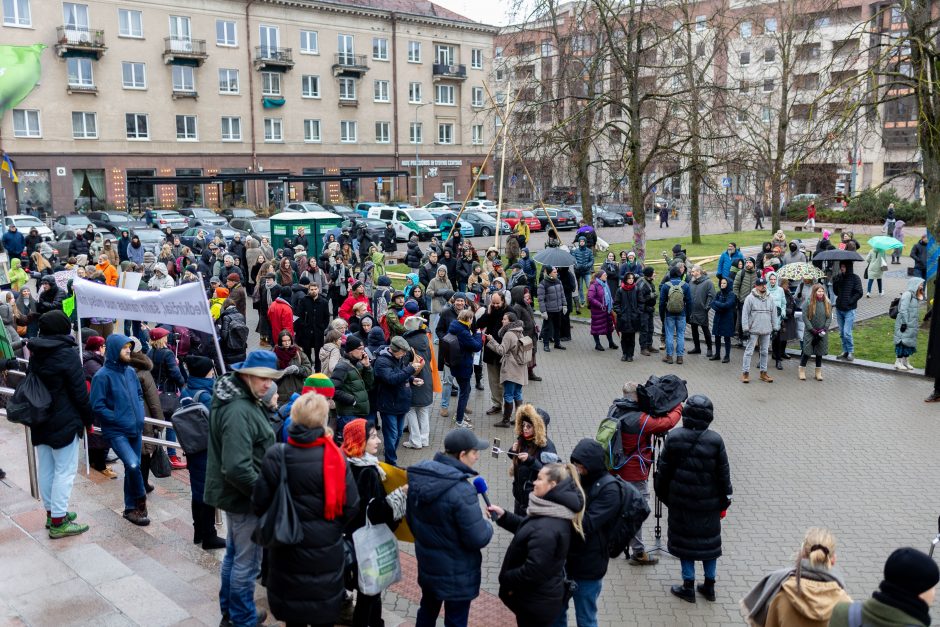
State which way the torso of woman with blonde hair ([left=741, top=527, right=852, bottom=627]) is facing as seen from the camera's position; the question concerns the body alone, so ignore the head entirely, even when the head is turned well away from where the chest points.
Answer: away from the camera

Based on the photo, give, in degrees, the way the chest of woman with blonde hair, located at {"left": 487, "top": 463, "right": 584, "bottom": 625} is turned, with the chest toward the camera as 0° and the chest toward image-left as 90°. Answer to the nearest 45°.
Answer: approximately 90°

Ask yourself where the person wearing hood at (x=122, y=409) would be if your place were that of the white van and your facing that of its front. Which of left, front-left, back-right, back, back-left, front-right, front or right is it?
front-right
